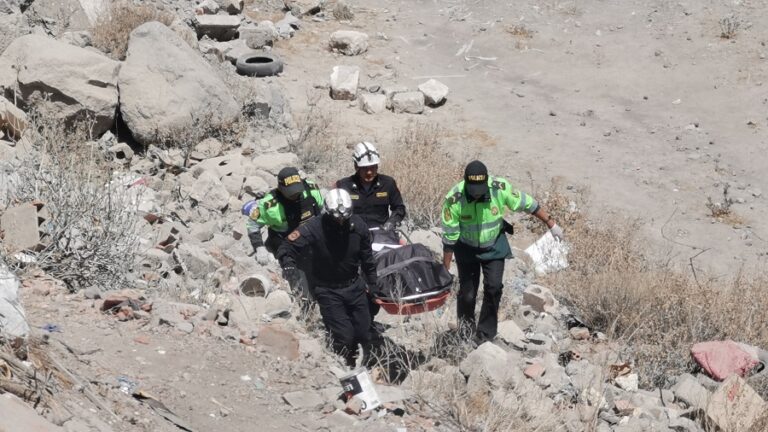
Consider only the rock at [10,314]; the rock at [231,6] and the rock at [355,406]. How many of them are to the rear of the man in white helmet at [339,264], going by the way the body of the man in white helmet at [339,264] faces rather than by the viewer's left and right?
1

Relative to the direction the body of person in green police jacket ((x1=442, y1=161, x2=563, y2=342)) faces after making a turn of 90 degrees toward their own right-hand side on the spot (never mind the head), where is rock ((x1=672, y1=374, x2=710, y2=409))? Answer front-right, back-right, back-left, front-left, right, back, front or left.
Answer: back

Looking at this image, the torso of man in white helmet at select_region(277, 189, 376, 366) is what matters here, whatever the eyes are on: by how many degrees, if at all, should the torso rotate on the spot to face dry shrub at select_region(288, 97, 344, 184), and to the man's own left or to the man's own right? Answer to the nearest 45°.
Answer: approximately 180°

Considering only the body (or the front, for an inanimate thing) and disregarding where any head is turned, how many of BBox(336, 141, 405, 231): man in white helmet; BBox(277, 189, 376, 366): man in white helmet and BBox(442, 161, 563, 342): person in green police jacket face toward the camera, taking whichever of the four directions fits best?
3

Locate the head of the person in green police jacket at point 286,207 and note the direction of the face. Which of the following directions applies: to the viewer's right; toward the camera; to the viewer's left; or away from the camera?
toward the camera

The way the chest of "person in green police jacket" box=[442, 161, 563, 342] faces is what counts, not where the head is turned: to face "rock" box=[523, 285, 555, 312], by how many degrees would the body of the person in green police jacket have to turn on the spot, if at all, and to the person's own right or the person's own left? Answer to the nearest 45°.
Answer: approximately 135° to the person's own left

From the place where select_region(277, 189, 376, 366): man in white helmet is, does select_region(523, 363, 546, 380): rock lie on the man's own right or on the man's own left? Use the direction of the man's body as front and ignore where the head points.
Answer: on the man's own left

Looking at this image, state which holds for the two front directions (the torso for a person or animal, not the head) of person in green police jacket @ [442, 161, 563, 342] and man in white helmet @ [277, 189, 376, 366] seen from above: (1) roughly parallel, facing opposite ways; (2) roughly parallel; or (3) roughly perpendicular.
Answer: roughly parallel

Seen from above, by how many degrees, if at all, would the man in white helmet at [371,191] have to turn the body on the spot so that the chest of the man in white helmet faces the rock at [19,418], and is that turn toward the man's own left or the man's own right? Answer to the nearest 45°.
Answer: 0° — they already face it

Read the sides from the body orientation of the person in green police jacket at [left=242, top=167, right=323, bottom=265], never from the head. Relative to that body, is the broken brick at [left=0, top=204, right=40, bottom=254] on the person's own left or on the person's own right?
on the person's own right

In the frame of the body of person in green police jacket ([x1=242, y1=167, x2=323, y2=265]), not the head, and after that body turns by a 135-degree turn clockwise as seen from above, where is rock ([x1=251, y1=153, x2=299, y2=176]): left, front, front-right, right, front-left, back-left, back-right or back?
right

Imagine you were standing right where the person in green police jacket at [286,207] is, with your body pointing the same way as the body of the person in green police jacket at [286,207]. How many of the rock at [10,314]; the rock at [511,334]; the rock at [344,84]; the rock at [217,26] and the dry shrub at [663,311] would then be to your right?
1

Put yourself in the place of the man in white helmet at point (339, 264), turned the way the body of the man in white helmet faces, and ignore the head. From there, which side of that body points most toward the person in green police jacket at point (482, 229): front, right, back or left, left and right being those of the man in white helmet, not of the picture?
left

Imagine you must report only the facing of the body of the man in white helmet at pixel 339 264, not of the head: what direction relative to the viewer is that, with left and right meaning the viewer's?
facing the viewer
